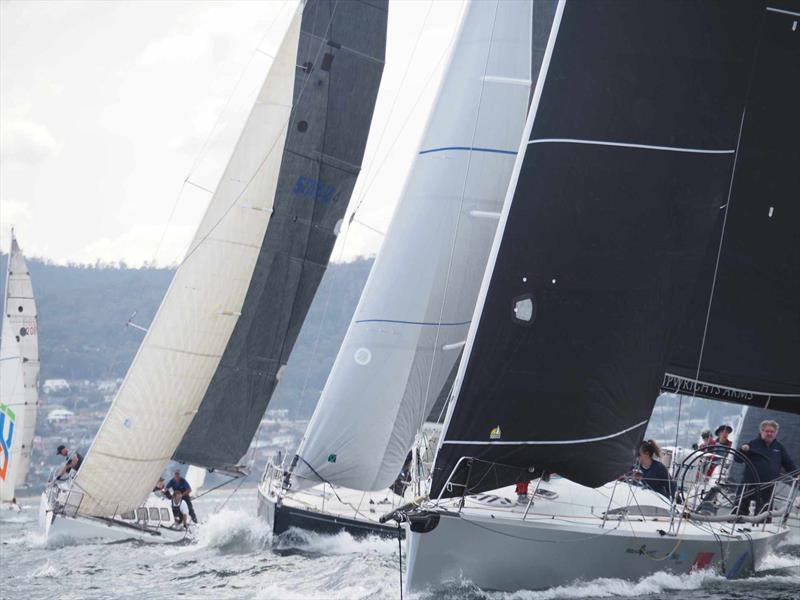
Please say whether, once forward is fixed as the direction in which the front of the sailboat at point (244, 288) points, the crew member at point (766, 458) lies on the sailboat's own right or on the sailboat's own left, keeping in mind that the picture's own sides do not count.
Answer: on the sailboat's own left

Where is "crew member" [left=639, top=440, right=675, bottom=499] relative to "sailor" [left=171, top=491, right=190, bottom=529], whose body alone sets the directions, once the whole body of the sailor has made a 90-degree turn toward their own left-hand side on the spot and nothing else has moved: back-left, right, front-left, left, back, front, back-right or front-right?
front

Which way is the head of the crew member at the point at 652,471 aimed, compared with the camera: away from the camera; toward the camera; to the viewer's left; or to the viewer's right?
to the viewer's left

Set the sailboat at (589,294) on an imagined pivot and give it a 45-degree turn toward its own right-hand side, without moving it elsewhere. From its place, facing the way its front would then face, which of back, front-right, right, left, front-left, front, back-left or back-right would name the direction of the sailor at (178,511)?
front-right

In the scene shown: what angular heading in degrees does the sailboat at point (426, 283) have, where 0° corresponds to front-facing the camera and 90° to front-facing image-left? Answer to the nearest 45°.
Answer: approximately 45°

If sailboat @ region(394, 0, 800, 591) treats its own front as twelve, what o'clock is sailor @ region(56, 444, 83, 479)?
The sailor is roughly at 3 o'clock from the sailboat.

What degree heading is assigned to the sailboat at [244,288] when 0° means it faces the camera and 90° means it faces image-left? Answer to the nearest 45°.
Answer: approximately 45°

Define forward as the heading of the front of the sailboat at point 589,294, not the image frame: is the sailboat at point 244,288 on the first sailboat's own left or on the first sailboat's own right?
on the first sailboat's own right

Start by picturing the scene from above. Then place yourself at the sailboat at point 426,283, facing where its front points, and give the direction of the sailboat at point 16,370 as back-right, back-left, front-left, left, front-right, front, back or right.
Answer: right

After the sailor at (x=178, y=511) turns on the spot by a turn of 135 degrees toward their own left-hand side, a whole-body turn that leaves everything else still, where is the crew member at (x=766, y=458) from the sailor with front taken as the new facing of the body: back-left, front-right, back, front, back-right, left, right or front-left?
front-right

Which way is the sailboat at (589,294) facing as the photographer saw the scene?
facing the viewer and to the left of the viewer
